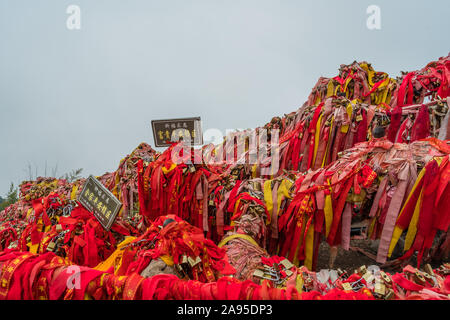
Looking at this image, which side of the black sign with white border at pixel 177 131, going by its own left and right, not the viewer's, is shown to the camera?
front

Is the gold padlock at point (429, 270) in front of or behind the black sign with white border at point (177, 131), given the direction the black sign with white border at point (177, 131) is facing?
in front
